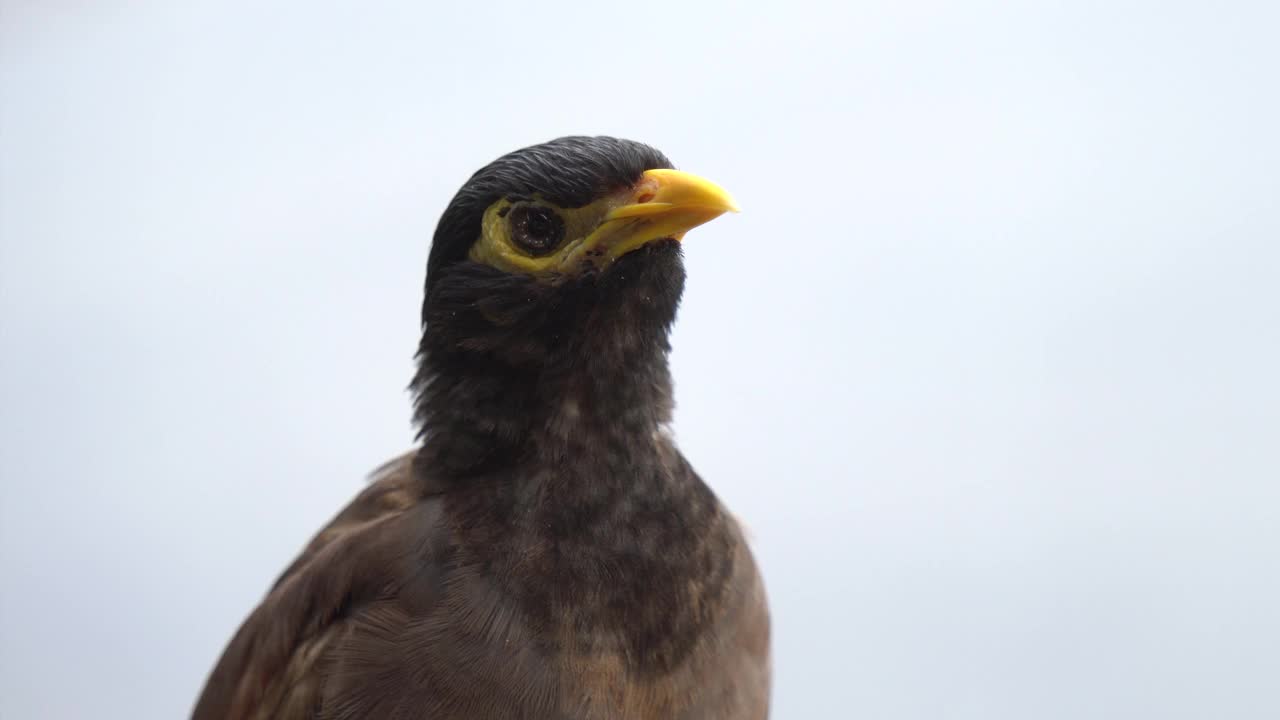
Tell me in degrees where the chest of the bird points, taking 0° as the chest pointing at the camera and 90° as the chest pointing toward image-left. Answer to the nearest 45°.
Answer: approximately 315°
